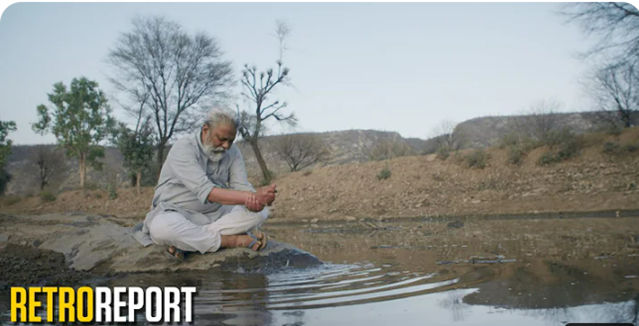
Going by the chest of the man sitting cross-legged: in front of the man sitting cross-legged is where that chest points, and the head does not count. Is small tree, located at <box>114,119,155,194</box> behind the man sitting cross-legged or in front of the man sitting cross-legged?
behind

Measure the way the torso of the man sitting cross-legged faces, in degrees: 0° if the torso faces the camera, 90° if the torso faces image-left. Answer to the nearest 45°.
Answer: approximately 315°

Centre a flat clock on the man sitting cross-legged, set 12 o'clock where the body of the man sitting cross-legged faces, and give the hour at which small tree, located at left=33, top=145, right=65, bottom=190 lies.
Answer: The small tree is roughly at 7 o'clock from the man sitting cross-legged.

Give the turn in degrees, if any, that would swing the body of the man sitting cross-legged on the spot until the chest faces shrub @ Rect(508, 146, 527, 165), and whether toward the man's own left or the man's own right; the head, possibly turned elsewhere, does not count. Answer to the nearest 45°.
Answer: approximately 90° to the man's own left

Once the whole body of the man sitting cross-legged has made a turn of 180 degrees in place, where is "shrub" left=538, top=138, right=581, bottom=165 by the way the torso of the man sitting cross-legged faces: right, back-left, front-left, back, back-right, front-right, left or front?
right

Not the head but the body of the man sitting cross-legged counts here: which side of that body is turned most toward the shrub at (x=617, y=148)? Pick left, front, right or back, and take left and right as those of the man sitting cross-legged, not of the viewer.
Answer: left

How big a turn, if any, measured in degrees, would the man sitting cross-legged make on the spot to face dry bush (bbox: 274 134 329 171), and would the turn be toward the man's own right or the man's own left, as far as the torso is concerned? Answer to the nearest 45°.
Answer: approximately 135° to the man's own left

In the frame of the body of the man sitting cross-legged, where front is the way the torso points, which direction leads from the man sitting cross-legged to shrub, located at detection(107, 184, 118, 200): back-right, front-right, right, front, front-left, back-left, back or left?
back-left

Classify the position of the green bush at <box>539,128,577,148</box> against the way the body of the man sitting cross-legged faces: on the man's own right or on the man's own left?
on the man's own left
